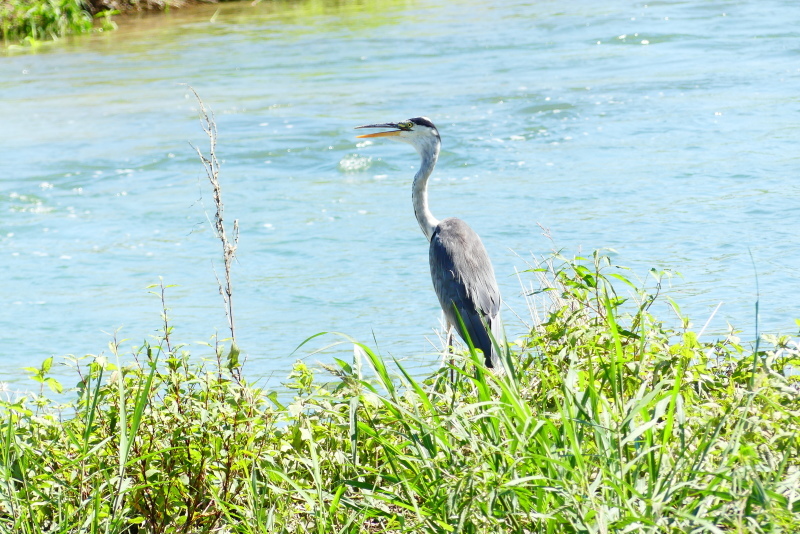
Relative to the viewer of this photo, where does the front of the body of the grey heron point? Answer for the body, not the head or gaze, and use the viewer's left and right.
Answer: facing away from the viewer and to the left of the viewer
